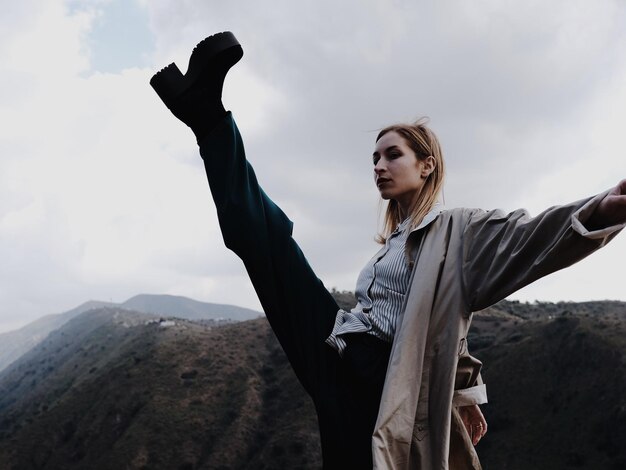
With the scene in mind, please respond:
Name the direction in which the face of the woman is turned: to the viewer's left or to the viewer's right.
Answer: to the viewer's left

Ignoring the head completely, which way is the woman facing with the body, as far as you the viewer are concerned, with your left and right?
facing the viewer and to the left of the viewer
